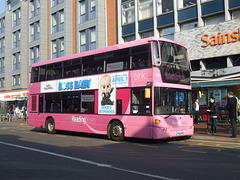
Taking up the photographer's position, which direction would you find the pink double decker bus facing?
facing the viewer and to the right of the viewer
